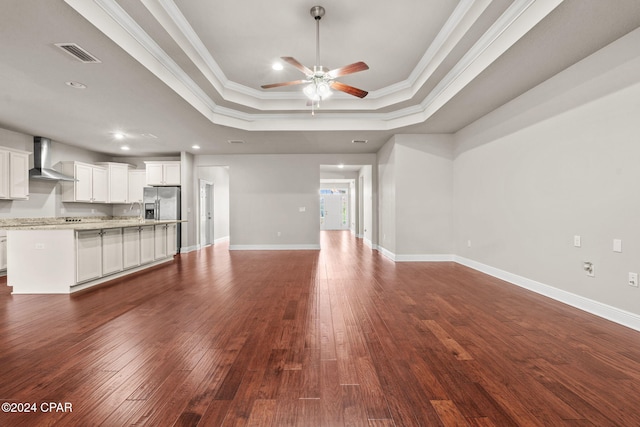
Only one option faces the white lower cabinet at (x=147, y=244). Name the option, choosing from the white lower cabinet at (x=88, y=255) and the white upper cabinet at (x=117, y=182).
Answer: the white upper cabinet

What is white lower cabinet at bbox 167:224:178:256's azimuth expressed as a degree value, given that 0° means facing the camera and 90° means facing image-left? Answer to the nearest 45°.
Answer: approximately 315°

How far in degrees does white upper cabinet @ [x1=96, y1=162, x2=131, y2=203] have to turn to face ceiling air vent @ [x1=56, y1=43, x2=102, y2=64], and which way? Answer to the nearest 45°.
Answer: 0° — it already faces it

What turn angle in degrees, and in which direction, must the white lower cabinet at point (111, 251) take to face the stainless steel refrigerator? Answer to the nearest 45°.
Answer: approximately 135° to its left

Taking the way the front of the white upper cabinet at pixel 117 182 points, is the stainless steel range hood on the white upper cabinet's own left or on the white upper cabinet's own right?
on the white upper cabinet's own right

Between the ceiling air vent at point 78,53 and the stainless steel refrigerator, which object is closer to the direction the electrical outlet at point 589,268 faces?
the ceiling air vent

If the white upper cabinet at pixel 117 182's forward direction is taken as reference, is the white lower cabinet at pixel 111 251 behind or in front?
in front

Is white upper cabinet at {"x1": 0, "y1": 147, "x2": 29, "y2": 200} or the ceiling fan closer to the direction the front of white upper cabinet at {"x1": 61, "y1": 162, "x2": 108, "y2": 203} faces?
the ceiling fan

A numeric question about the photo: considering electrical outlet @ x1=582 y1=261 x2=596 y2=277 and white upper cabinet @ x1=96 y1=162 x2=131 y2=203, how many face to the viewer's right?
0

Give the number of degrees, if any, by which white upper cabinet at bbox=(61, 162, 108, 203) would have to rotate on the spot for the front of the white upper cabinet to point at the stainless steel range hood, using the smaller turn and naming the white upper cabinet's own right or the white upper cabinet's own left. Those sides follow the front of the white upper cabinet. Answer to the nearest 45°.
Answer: approximately 90° to the white upper cabinet's own right

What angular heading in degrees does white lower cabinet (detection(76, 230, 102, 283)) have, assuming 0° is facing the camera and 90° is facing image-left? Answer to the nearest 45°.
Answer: approximately 315°

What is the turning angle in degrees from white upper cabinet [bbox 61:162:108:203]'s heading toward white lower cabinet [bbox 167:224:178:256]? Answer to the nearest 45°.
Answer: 0° — it already faces it

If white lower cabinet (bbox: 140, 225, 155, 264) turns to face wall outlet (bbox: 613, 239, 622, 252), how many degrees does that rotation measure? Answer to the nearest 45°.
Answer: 0° — it already faces it

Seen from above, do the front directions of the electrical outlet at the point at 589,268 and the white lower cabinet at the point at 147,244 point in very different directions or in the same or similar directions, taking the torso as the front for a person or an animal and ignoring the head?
very different directions

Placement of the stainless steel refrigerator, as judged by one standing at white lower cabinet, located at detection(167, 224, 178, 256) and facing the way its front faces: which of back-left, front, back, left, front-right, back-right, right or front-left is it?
back-left
